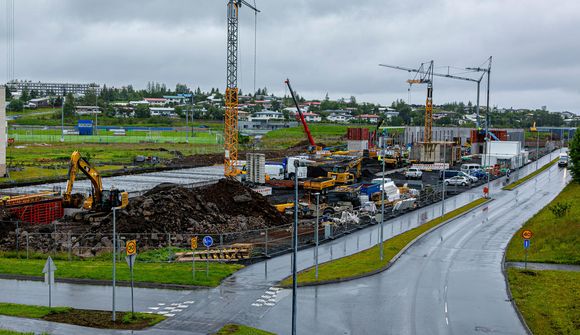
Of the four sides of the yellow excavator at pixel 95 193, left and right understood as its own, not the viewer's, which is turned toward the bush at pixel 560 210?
back

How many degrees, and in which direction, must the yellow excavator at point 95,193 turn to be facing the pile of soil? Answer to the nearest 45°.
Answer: approximately 135° to its left

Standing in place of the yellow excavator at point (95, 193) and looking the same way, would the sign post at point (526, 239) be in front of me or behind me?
behind

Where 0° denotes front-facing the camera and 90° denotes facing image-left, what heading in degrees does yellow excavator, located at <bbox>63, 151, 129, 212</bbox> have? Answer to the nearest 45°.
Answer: approximately 90°
